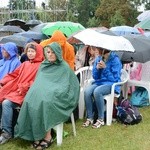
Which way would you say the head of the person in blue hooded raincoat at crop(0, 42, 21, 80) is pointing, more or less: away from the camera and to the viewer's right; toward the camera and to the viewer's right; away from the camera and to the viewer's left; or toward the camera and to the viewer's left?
toward the camera and to the viewer's left

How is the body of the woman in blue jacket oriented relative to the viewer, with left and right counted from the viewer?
facing the viewer and to the left of the viewer

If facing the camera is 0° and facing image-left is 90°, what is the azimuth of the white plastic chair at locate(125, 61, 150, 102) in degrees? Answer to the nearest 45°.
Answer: approximately 45°

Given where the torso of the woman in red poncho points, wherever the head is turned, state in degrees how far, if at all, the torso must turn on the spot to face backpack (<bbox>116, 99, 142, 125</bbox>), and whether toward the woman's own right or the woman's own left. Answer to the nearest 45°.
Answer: approximately 135° to the woman's own left

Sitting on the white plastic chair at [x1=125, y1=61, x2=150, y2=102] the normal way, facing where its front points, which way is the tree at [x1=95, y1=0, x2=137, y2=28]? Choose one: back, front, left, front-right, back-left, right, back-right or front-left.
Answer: back-right

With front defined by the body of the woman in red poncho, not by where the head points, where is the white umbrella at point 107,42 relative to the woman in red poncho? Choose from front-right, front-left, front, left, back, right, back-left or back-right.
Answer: back-left

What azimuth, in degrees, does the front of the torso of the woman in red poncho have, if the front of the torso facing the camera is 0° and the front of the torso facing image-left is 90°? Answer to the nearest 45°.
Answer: approximately 45°

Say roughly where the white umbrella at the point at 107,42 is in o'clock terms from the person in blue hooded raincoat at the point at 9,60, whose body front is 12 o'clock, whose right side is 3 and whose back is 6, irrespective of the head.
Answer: The white umbrella is roughly at 8 o'clock from the person in blue hooded raincoat.

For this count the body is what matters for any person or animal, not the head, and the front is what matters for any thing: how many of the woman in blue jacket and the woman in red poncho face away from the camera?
0

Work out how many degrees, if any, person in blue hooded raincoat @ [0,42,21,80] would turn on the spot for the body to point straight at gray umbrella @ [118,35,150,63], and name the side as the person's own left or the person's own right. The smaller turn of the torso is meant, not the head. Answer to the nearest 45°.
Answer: approximately 135° to the person's own left

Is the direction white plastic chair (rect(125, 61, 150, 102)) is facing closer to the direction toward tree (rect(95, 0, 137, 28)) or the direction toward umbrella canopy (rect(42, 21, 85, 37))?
the umbrella canopy

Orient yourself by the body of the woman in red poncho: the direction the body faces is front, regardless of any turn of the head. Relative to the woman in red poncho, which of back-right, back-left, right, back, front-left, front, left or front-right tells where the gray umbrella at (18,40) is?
back-right

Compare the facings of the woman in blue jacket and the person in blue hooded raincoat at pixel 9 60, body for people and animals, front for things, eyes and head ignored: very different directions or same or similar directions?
same or similar directions

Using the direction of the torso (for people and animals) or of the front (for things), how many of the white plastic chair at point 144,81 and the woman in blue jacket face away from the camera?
0

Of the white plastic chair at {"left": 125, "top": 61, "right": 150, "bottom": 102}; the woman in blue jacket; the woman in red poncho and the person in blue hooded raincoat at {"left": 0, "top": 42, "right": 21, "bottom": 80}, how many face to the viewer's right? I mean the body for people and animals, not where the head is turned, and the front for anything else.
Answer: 0
